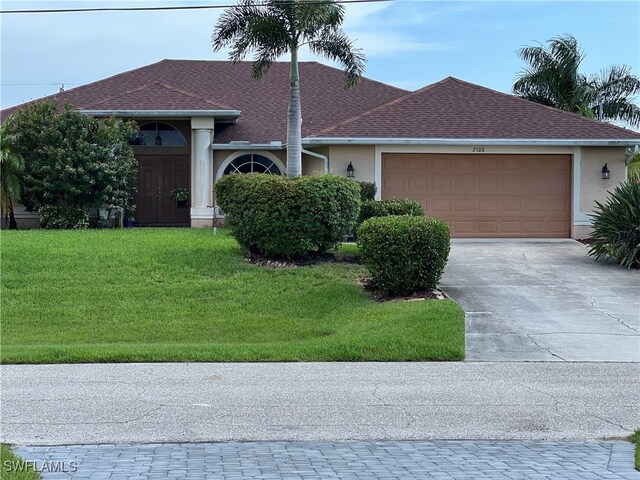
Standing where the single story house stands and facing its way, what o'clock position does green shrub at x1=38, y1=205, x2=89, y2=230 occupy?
The green shrub is roughly at 3 o'clock from the single story house.

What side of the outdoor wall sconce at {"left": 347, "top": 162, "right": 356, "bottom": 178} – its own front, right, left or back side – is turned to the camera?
front

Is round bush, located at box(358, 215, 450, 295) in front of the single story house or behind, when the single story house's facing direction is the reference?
in front

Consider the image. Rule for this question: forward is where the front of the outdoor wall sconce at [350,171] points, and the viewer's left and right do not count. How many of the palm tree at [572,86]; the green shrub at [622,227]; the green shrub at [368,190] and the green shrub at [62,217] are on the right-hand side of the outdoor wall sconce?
1

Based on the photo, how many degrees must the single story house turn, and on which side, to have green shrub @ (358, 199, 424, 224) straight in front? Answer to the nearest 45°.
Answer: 0° — it already faces it

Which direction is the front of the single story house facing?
toward the camera

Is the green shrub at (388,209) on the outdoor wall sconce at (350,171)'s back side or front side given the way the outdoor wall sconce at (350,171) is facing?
on the front side

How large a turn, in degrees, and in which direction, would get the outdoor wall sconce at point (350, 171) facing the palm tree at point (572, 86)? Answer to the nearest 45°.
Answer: approximately 135° to its left

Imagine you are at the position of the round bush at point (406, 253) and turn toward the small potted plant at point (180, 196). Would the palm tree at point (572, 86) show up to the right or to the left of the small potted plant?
right

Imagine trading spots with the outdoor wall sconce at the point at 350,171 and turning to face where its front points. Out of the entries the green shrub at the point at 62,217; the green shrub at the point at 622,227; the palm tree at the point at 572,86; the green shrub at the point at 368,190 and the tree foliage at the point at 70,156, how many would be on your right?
2

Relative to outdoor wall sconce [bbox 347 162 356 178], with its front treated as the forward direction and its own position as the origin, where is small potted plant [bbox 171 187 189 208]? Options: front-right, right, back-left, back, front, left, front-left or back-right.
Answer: back-right
